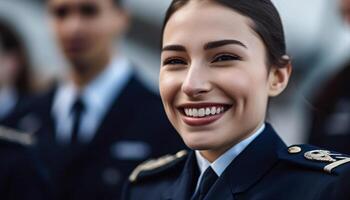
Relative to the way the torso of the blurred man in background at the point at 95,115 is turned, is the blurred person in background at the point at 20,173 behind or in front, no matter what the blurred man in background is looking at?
in front

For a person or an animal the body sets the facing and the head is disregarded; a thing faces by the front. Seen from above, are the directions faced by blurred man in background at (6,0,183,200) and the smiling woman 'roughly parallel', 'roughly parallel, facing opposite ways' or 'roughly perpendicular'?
roughly parallel

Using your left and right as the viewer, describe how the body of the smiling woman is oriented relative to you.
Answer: facing the viewer and to the left of the viewer

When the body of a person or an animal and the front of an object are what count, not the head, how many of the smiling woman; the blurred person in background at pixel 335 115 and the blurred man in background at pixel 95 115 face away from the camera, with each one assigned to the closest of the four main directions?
0

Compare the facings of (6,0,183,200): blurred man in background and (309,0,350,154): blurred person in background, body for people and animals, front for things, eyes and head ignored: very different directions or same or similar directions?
same or similar directions

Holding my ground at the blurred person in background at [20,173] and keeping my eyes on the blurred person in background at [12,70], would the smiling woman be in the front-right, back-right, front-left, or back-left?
back-right

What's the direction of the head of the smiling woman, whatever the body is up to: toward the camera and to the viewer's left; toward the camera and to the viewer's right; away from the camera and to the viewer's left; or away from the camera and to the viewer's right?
toward the camera and to the viewer's left

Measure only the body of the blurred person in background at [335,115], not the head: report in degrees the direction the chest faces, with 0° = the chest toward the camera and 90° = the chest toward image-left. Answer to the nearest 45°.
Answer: approximately 45°

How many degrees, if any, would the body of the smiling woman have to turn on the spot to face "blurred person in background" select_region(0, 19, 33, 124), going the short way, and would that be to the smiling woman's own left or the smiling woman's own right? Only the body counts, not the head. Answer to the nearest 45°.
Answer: approximately 90° to the smiling woman's own right

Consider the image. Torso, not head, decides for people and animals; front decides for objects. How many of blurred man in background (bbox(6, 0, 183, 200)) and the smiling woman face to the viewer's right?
0
